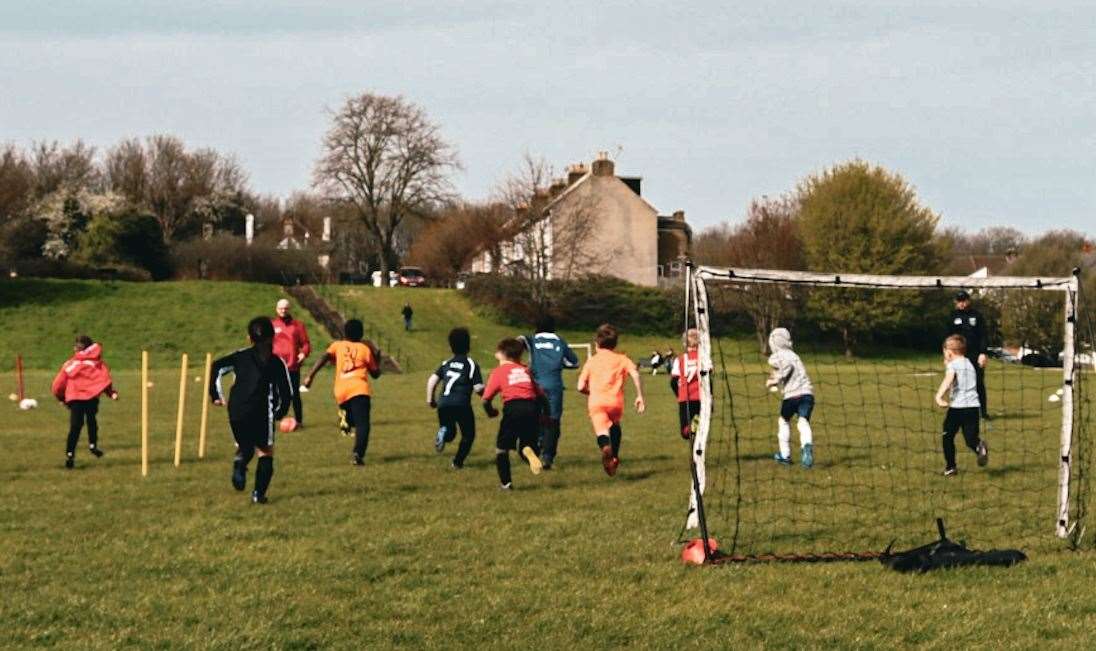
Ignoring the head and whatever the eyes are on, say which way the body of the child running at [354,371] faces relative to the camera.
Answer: away from the camera

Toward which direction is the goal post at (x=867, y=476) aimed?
away from the camera

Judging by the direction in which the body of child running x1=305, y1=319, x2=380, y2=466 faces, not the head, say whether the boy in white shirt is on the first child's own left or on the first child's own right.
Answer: on the first child's own right

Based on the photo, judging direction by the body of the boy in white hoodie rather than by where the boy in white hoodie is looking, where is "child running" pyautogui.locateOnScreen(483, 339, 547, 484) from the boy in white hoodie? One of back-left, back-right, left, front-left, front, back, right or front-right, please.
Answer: left

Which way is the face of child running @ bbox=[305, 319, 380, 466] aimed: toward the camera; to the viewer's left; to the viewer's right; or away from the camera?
away from the camera

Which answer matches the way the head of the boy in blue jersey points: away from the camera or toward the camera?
away from the camera

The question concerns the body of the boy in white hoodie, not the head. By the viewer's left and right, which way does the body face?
facing away from the viewer and to the left of the viewer

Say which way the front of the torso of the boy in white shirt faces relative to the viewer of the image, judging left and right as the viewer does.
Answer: facing away from the viewer and to the left of the viewer

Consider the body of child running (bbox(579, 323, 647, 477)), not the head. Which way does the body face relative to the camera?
away from the camera

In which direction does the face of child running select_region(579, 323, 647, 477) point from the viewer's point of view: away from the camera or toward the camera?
away from the camera

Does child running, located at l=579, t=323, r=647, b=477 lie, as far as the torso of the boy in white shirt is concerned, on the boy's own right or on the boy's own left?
on the boy's own left

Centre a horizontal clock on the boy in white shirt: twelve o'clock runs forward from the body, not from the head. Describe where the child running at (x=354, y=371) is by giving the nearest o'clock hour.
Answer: The child running is roughly at 10 o'clock from the boy in white shirt.
